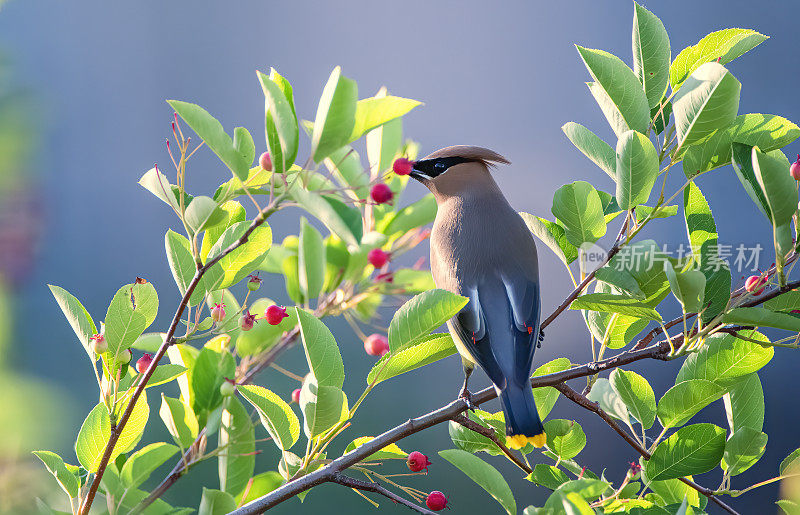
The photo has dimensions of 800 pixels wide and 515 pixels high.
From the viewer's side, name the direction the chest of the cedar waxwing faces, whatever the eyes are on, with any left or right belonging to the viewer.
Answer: facing away from the viewer and to the left of the viewer
